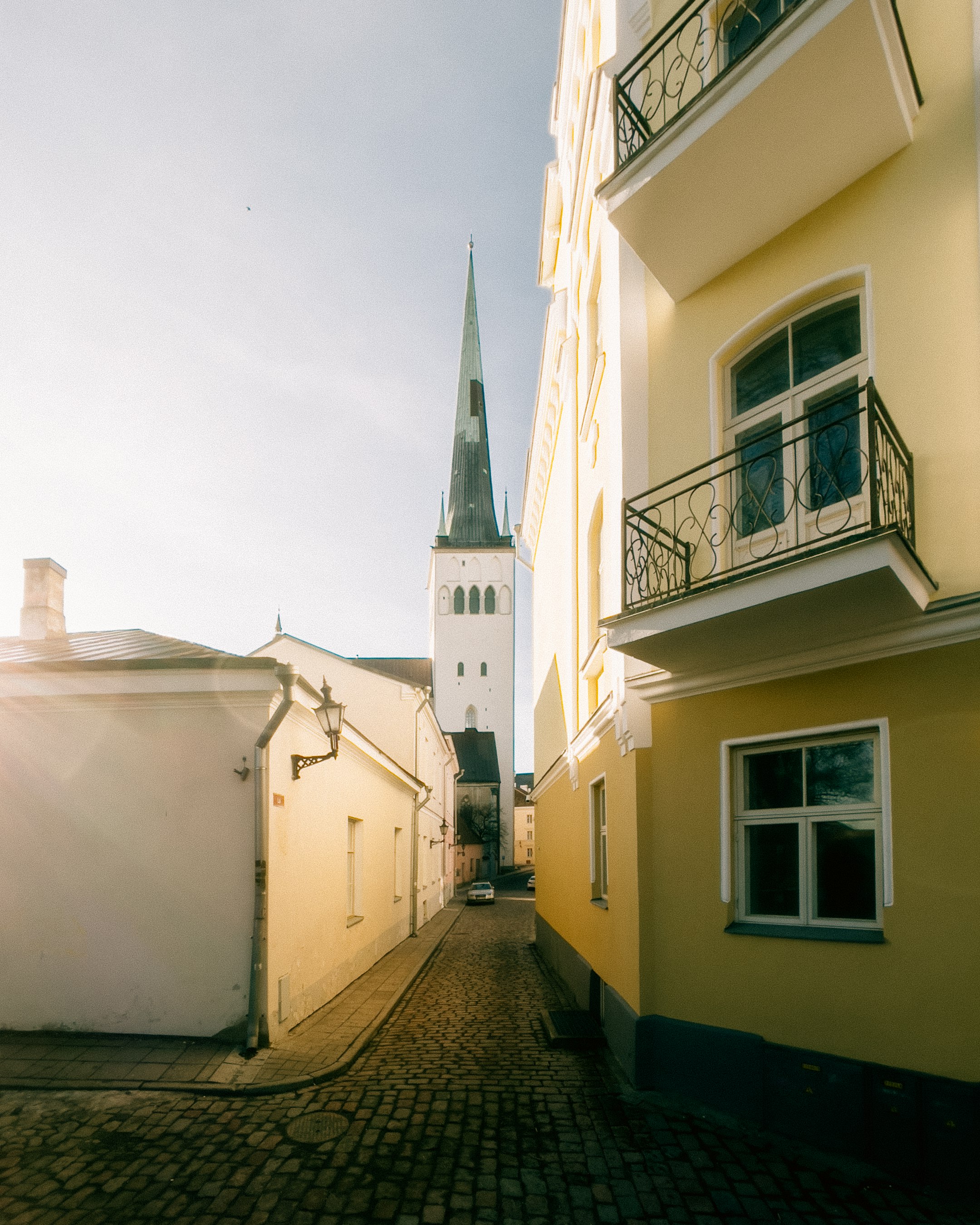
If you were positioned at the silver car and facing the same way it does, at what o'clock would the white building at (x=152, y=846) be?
The white building is roughly at 12 o'clock from the silver car.

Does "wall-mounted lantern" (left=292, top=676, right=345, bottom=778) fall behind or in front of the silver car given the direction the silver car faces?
in front

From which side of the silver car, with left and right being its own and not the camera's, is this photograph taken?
front

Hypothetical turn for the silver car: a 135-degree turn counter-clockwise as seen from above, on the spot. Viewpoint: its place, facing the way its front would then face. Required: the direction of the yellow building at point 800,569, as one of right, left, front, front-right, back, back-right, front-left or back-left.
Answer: back-right

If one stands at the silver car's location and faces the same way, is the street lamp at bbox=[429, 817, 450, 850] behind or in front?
in front
